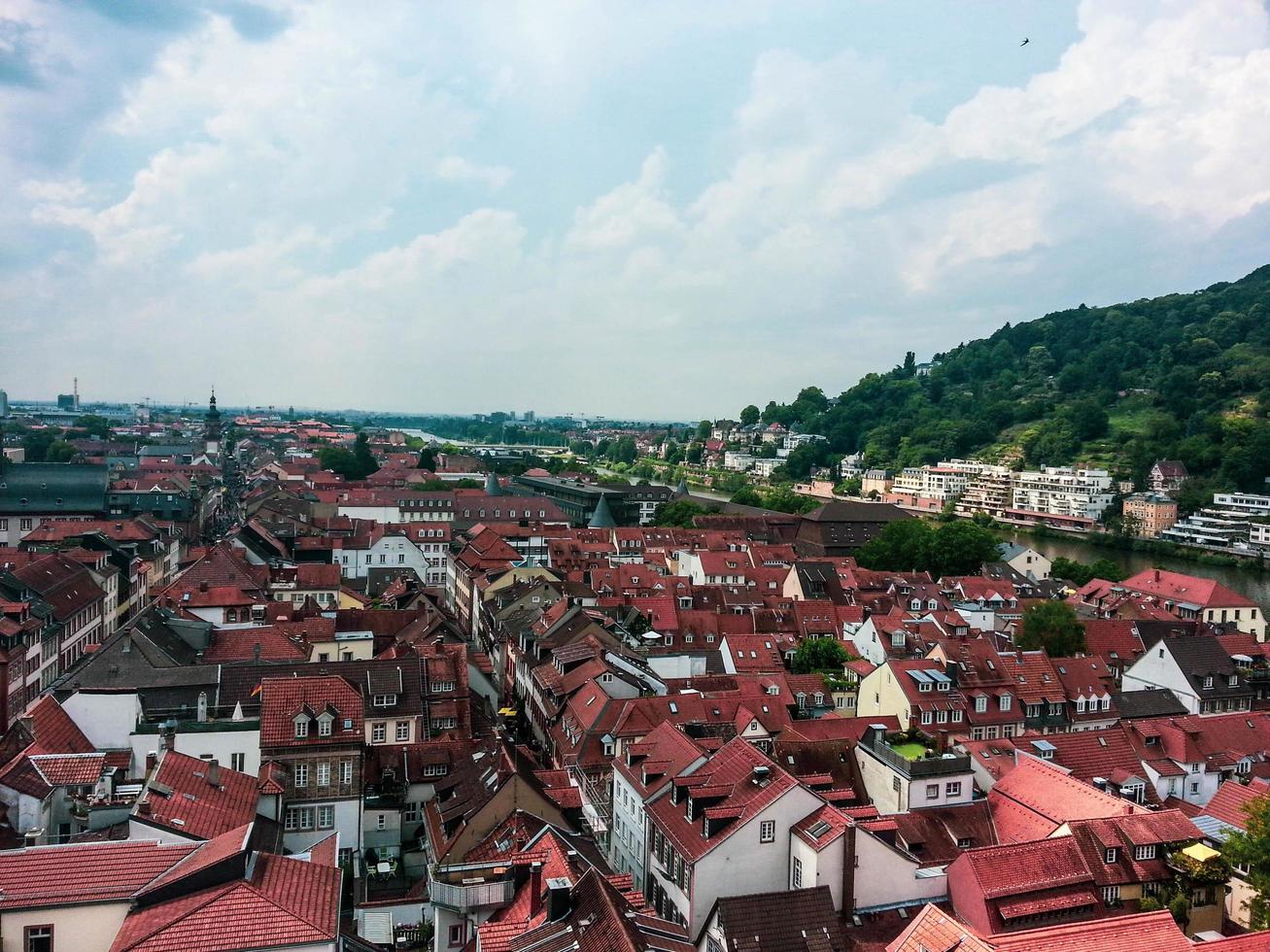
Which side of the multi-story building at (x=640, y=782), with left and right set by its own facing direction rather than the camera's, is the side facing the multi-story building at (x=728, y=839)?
left

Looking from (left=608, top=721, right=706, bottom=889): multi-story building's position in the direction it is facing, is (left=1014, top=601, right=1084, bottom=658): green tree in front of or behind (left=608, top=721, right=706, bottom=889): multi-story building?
behind

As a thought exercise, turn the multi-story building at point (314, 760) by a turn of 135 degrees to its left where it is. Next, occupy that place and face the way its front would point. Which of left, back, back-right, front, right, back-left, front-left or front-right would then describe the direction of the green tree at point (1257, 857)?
right

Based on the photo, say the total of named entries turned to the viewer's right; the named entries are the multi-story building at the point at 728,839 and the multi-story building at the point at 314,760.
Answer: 0

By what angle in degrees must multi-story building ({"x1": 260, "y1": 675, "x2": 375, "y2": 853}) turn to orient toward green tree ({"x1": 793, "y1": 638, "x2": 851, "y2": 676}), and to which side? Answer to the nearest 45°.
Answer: approximately 135° to its left

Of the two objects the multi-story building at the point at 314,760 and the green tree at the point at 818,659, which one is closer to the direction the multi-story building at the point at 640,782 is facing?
the multi-story building

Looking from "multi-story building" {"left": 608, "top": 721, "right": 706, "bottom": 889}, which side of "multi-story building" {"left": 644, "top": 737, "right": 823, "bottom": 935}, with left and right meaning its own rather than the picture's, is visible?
right

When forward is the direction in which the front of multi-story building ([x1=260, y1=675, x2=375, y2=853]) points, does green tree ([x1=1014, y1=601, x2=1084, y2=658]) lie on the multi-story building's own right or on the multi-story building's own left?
on the multi-story building's own left

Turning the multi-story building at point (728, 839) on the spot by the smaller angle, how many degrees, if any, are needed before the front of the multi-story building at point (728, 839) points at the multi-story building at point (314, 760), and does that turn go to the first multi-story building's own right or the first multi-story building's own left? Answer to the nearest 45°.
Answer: approximately 45° to the first multi-story building's own right

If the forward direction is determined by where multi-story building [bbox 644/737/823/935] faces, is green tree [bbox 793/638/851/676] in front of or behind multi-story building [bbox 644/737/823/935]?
behind
